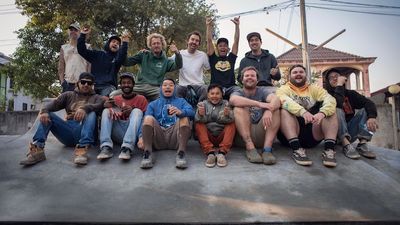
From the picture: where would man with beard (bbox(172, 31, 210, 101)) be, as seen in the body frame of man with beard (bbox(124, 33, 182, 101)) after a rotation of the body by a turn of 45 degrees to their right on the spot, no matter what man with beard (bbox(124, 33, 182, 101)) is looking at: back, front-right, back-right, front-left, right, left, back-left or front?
back-left

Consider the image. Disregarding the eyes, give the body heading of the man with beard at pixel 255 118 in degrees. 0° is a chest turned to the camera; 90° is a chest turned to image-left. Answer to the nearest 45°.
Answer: approximately 0°

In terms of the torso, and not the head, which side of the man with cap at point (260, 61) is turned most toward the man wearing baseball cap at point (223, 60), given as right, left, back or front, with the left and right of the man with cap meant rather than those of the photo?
right

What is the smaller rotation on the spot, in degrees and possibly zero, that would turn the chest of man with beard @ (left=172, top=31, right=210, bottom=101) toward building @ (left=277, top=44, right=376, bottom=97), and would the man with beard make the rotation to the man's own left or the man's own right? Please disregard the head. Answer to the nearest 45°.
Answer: approximately 135° to the man's own left

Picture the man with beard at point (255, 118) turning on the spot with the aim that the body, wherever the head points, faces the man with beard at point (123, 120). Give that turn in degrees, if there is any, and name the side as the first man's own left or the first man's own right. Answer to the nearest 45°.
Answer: approximately 90° to the first man's own right

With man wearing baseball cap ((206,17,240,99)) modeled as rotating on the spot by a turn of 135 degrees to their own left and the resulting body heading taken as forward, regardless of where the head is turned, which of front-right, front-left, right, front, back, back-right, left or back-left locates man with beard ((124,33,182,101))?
back-left

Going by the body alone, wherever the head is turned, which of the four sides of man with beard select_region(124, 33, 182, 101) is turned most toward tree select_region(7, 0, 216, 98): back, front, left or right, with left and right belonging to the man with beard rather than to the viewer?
back

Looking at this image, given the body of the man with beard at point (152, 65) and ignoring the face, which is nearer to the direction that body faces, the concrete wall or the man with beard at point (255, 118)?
the man with beard

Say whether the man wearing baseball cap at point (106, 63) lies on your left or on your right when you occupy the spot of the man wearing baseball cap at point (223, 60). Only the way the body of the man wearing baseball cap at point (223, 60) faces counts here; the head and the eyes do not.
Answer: on your right
